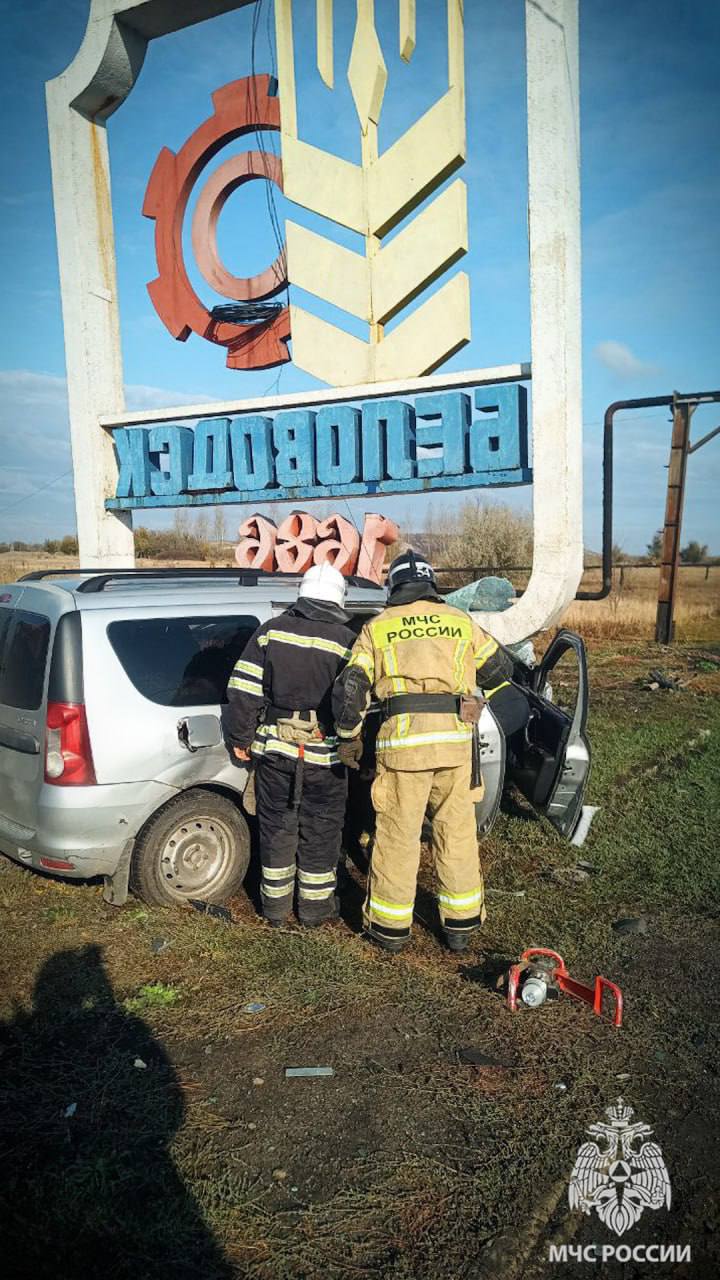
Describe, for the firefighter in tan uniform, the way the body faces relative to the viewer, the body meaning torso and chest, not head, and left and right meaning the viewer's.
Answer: facing away from the viewer

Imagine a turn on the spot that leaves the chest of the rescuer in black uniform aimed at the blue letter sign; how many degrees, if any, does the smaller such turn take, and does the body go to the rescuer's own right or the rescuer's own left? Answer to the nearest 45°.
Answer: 0° — they already face it

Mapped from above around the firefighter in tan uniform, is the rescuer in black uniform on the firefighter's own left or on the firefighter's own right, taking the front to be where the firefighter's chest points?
on the firefighter's own left

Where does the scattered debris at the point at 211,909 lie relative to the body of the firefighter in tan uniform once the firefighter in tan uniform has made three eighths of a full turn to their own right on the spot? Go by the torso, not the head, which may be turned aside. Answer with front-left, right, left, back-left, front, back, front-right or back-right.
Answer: back-right

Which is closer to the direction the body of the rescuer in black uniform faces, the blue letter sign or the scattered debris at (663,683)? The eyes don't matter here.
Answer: the blue letter sign

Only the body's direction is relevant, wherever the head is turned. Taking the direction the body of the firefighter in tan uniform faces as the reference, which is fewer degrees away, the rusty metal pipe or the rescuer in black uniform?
the rusty metal pipe

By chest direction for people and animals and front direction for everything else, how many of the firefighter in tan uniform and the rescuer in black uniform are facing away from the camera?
2

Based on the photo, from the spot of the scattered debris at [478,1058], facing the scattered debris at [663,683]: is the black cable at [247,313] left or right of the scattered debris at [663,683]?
left

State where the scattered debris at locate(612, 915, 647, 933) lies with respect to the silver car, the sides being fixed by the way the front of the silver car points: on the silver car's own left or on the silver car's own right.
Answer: on the silver car's own right

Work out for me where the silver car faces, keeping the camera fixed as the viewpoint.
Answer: facing away from the viewer and to the right of the viewer

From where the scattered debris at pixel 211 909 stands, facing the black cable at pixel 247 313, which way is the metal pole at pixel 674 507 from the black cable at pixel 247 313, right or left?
right

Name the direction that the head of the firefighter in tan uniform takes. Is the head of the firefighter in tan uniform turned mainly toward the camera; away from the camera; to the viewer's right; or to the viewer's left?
away from the camera

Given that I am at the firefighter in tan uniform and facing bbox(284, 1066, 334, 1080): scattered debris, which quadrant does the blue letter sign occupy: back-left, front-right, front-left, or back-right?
back-right

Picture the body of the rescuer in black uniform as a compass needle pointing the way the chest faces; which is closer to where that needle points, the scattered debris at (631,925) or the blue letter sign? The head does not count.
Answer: the blue letter sign

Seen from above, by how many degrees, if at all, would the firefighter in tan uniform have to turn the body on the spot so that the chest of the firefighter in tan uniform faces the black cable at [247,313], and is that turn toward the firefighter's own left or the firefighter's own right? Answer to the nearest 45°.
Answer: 0° — they already face it

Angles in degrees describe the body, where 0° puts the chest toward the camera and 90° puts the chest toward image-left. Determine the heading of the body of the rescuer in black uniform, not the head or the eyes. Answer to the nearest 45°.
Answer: approximately 180°
